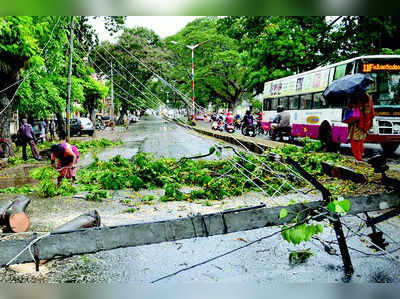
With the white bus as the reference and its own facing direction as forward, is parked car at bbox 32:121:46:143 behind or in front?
behind

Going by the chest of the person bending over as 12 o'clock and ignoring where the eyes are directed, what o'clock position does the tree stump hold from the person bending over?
The tree stump is roughly at 11 o'clock from the person bending over.

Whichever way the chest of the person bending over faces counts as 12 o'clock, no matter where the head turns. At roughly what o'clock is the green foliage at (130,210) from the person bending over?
The green foliage is roughly at 10 o'clock from the person bending over.

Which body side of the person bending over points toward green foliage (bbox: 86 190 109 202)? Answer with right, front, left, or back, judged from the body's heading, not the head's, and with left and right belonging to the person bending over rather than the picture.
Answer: left

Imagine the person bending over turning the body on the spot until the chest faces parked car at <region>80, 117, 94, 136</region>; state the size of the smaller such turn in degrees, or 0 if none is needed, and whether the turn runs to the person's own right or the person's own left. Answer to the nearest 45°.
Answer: approximately 135° to the person's own right

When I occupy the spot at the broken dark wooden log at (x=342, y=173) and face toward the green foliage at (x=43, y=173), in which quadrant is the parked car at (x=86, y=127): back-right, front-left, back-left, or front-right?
front-right

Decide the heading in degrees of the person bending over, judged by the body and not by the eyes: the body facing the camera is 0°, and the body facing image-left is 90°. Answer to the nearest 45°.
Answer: approximately 45°

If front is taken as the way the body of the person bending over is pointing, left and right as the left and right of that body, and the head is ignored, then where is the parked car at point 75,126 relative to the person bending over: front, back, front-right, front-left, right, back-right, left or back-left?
back-right

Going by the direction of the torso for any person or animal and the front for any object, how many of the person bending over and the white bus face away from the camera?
0

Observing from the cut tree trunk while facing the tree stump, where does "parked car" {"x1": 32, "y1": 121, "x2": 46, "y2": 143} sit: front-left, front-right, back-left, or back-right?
front-right

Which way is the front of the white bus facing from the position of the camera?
facing the viewer and to the right of the viewer
